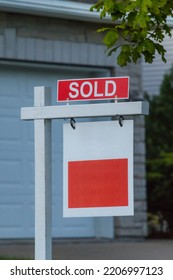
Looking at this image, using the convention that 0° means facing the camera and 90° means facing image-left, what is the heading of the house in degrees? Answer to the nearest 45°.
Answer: approximately 315°
